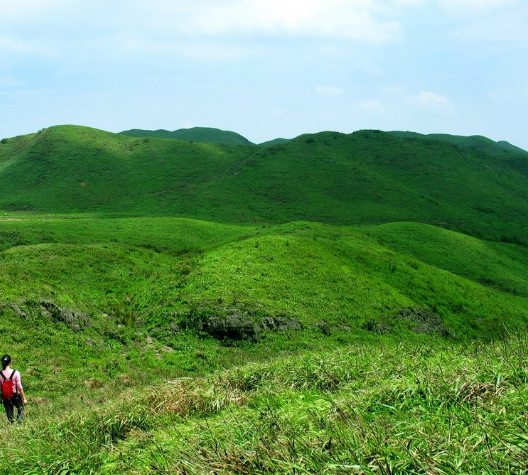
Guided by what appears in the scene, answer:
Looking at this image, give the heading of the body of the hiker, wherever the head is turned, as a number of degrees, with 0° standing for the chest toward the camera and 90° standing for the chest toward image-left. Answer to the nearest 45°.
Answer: approximately 180°
